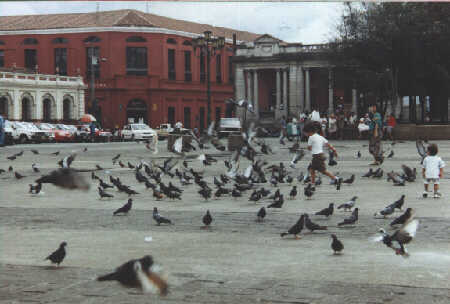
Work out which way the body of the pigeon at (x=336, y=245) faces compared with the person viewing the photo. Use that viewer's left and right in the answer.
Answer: facing the viewer and to the left of the viewer

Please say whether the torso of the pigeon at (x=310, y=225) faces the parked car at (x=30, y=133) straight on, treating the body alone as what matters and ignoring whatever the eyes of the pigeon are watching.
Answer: no

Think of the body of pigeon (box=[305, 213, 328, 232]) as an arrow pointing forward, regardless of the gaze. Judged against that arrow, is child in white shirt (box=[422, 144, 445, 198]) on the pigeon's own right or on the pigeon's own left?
on the pigeon's own right

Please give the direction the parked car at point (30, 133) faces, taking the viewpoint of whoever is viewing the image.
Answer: facing the viewer and to the right of the viewer

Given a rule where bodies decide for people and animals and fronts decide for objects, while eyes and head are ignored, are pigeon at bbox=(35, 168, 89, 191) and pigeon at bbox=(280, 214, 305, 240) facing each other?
no

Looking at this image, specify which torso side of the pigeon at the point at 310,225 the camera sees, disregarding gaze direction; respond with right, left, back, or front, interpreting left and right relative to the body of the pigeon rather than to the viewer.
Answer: left
